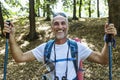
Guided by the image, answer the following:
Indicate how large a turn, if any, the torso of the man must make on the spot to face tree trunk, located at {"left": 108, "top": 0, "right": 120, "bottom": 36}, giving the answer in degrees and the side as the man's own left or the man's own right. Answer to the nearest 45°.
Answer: approximately 180°

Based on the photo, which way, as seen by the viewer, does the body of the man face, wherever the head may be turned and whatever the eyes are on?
toward the camera
